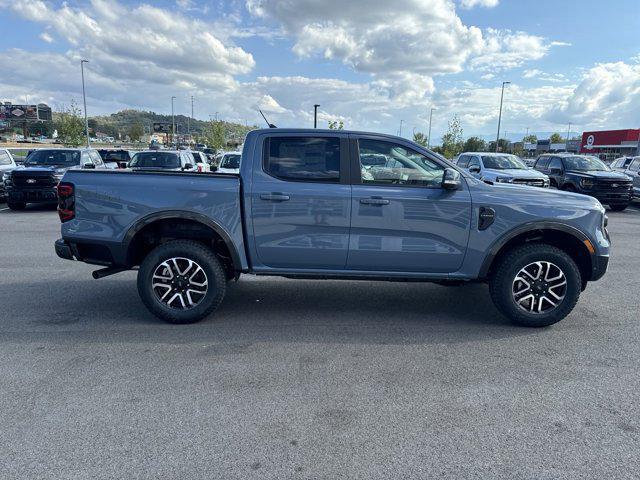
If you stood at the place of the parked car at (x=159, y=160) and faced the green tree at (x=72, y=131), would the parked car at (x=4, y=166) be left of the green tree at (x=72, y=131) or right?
left

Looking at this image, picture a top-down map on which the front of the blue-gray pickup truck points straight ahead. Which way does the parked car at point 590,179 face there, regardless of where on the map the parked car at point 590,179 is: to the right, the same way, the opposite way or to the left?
to the right

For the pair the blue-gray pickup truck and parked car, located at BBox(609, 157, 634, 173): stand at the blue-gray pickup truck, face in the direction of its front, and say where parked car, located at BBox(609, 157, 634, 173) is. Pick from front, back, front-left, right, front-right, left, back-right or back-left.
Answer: front-left

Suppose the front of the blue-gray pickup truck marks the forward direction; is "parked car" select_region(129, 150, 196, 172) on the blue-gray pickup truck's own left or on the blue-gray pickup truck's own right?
on the blue-gray pickup truck's own left

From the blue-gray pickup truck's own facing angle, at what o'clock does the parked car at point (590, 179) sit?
The parked car is roughly at 10 o'clock from the blue-gray pickup truck.

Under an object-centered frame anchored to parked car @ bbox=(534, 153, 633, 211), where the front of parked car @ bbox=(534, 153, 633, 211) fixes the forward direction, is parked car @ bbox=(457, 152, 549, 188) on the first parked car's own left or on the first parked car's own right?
on the first parked car's own right

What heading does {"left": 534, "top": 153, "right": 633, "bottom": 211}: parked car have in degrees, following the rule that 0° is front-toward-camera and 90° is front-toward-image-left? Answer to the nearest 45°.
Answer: approximately 315°

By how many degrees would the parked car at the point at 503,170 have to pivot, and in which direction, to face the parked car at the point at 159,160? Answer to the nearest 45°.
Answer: approximately 90° to its right

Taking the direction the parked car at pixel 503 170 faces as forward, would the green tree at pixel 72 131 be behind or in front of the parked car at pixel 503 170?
behind

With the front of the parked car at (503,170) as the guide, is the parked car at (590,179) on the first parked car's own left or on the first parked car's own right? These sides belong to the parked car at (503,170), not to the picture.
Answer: on the first parked car's own left

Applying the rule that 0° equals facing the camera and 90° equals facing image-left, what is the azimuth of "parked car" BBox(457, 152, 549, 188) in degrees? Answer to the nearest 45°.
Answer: approximately 315°

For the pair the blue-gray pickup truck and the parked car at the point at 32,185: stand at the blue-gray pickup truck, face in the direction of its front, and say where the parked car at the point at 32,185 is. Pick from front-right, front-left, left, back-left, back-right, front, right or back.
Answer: back-left

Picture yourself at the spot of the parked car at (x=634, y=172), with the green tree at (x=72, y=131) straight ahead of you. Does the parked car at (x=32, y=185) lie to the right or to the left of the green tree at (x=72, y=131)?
left

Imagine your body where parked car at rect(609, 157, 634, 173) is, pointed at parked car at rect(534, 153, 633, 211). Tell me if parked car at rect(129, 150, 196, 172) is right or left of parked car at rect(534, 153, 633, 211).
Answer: right

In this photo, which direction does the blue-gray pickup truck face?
to the viewer's right

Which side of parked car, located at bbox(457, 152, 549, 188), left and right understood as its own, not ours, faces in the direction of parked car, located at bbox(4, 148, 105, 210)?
right

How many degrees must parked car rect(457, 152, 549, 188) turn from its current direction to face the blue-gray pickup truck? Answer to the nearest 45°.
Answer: approximately 45° to its right
